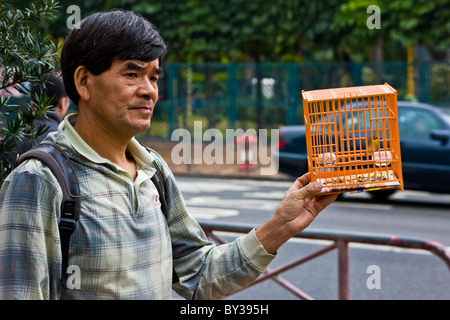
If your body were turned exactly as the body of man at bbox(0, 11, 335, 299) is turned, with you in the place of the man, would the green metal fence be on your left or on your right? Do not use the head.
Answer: on your left

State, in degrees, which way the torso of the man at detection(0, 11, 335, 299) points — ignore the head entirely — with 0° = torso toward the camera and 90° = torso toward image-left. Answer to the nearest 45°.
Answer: approximately 315°

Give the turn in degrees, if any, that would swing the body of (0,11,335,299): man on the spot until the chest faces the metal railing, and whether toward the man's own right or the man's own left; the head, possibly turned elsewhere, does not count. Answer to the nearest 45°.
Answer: approximately 90° to the man's own left

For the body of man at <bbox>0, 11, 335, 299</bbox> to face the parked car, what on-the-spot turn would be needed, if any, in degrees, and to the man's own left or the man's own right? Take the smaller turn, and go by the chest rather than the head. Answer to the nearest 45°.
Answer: approximately 90° to the man's own left

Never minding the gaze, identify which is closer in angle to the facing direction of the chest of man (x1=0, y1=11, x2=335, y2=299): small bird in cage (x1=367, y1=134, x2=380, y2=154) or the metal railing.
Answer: the small bird in cage
